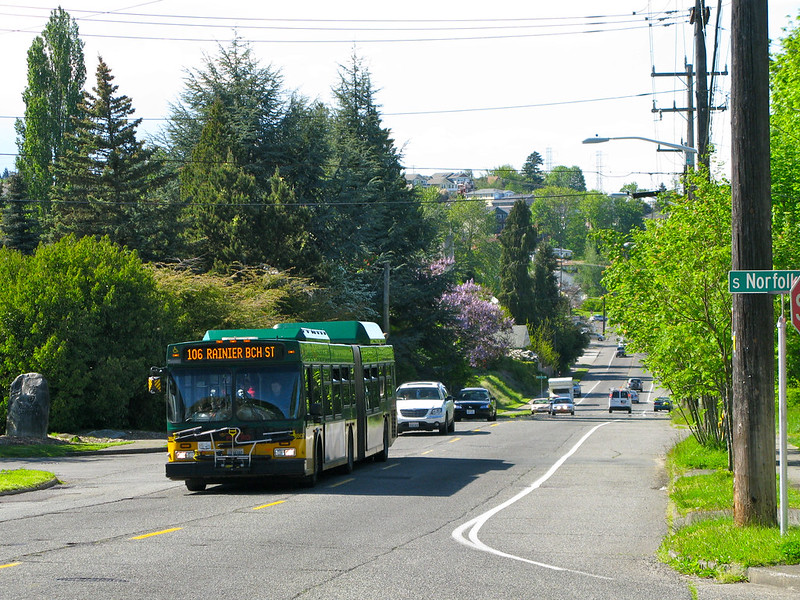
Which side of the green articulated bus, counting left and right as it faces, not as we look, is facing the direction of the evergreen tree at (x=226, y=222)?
back

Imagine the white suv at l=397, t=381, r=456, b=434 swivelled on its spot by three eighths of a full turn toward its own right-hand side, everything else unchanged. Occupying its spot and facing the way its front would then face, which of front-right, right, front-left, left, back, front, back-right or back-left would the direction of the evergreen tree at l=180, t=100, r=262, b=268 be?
front

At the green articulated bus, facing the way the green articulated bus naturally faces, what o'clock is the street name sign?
The street name sign is roughly at 11 o'clock from the green articulated bus.

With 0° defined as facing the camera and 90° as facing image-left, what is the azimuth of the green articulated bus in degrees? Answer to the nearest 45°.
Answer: approximately 0°

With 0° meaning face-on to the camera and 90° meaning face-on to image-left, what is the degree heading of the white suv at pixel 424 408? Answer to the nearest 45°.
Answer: approximately 0°

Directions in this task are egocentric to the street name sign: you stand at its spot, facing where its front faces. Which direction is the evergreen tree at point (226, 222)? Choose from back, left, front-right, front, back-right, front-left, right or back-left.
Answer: back-right

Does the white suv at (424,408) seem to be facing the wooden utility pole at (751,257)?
yes

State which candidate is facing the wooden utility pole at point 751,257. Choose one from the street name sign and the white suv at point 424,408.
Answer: the white suv

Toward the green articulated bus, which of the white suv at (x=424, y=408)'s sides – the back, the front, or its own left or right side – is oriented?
front
